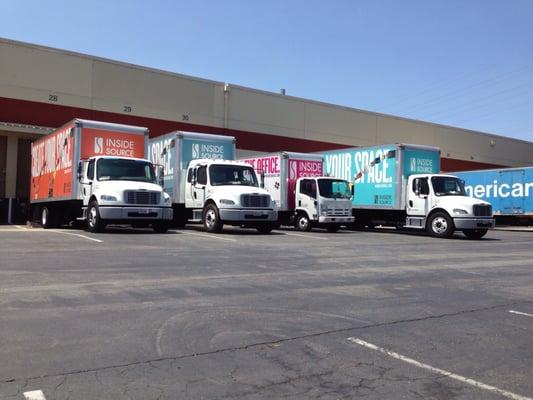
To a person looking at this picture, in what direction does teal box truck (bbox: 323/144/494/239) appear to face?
facing the viewer and to the right of the viewer

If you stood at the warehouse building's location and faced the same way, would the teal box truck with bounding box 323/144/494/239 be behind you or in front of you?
in front

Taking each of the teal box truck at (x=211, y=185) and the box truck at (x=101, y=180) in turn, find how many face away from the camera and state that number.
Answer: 0

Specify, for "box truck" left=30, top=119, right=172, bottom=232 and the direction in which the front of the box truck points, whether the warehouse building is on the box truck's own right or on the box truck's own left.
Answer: on the box truck's own left

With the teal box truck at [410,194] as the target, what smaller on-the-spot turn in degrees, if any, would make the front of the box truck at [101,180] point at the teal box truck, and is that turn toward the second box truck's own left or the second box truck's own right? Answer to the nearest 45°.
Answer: approximately 45° to the second box truck's own left

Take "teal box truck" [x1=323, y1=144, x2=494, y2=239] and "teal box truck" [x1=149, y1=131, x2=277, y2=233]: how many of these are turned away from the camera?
0

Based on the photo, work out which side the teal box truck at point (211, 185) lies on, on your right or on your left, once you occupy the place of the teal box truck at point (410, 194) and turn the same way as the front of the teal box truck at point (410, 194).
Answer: on your right

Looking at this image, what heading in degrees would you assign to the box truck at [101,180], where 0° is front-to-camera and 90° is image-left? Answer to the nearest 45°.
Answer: approximately 315°

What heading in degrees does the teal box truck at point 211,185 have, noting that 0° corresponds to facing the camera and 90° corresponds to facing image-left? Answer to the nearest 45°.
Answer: approximately 315°

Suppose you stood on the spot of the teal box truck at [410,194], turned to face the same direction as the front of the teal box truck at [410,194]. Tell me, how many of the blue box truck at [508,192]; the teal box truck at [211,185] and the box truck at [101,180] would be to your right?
2

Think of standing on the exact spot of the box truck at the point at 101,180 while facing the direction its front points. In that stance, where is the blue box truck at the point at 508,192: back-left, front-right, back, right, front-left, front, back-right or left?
front-left

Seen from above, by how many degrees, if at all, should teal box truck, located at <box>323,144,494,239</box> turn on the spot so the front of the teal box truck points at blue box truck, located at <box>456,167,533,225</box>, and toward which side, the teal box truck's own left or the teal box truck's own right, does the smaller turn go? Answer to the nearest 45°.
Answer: approximately 90° to the teal box truck's own left

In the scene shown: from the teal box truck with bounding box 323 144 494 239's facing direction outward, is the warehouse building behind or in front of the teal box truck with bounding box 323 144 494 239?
behind

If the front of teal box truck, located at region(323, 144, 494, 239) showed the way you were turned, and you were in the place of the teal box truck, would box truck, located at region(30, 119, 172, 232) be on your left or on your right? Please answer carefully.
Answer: on your right
